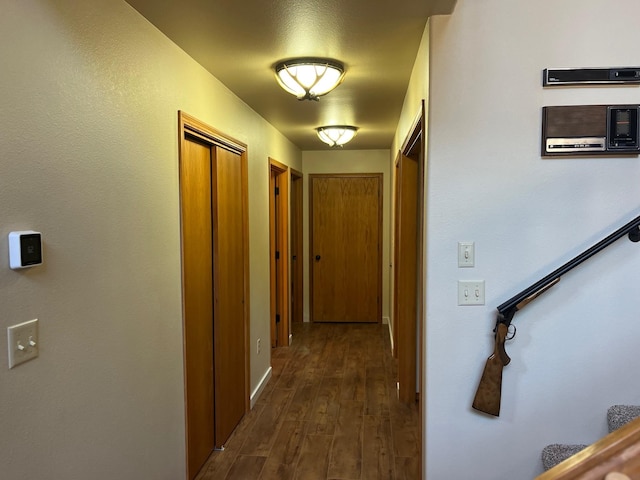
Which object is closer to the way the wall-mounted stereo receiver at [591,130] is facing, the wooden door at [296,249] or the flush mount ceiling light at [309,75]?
the flush mount ceiling light

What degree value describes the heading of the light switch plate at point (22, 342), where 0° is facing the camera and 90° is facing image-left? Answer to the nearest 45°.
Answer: approximately 315°
